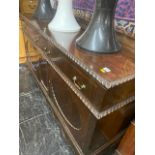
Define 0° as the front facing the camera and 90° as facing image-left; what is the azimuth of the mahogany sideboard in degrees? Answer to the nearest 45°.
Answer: approximately 45°
